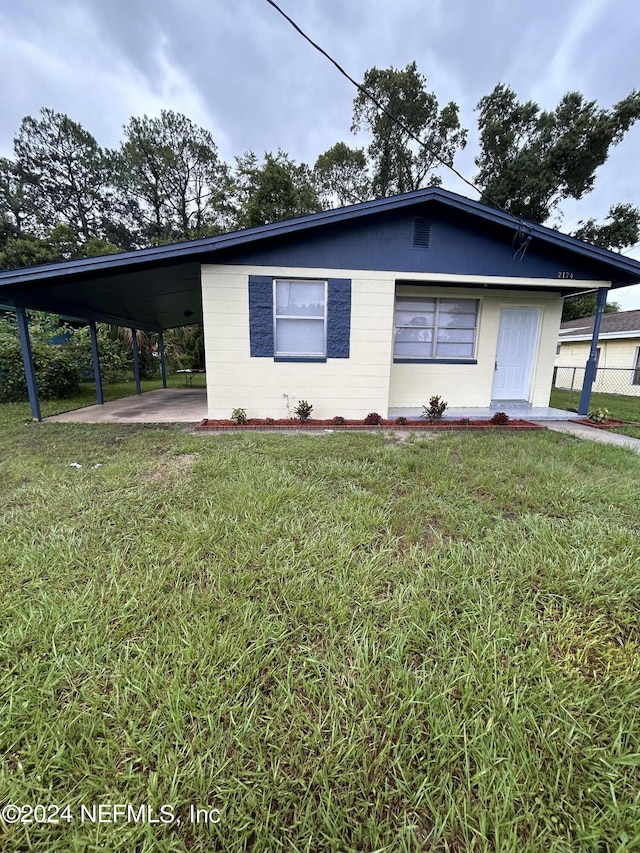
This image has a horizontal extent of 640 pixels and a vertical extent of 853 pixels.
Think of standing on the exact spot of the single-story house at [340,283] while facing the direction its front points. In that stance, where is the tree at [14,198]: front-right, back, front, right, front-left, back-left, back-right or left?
back-right

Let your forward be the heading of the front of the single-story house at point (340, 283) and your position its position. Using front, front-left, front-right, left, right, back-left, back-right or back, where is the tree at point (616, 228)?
back-left

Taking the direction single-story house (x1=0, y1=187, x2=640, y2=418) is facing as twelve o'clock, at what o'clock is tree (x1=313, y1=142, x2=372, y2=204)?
The tree is roughly at 6 o'clock from the single-story house.

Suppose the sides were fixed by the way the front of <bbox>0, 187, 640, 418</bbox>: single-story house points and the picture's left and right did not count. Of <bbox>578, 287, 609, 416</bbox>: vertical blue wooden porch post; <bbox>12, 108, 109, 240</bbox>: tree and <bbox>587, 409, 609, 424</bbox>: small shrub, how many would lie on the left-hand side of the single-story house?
2

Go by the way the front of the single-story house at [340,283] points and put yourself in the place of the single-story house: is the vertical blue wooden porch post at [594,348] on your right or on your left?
on your left

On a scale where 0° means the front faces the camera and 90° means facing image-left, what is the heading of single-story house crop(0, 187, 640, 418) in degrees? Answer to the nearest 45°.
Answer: approximately 0°

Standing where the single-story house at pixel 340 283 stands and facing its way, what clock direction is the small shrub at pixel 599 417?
The small shrub is roughly at 9 o'clock from the single-story house.

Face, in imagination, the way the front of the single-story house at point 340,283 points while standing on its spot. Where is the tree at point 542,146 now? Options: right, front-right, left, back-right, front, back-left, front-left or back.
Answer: back-left

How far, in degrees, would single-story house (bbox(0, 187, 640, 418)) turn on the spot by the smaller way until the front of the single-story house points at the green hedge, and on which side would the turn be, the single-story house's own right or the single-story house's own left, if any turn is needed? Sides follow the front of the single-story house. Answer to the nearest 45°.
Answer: approximately 90° to the single-story house's own right

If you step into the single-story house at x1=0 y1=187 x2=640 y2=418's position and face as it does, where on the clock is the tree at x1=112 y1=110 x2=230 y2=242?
The tree is roughly at 5 o'clock from the single-story house.

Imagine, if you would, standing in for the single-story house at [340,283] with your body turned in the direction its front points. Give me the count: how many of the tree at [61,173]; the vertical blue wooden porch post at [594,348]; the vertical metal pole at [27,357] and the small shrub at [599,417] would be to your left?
2
